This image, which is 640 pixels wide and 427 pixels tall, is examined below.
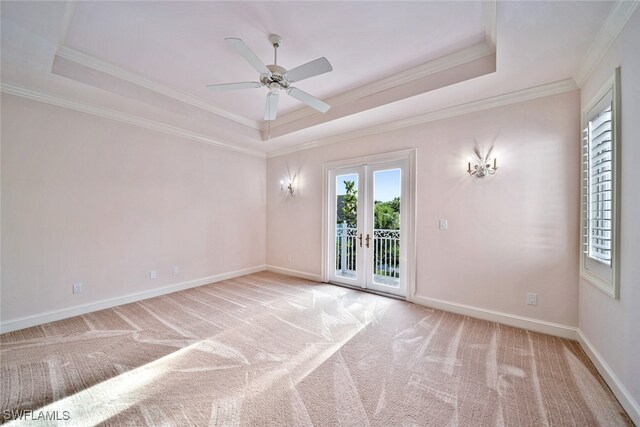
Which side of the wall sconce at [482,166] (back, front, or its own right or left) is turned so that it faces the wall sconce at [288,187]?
right

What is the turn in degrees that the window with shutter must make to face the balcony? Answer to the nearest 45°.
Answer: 0° — it already faces it

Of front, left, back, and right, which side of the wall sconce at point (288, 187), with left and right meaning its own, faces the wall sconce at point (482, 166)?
left

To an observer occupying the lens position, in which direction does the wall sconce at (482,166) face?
facing the viewer

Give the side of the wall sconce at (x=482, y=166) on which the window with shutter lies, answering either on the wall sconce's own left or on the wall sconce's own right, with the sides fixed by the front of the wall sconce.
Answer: on the wall sconce's own left

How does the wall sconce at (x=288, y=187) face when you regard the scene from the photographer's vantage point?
facing the viewer and to the left of the viewer

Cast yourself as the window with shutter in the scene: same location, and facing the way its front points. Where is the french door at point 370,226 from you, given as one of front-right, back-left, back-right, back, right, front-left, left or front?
front

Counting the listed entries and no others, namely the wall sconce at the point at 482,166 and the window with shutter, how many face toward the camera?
1

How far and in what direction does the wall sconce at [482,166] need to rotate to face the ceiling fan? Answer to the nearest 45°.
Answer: approximately 45° to its right

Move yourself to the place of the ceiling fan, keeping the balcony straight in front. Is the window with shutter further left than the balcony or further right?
right

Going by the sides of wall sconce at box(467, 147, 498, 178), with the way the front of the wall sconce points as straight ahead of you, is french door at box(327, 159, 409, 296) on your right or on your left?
on your right

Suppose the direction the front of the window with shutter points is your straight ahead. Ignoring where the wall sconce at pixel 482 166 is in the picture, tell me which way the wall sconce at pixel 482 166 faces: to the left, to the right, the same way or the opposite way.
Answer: to the left

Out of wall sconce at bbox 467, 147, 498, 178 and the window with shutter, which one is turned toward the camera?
the wall sconce

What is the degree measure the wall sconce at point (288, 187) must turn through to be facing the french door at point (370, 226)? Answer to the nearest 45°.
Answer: approximately 90° to its left

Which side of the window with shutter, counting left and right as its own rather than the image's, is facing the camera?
left

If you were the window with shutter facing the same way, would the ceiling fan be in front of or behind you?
in front
